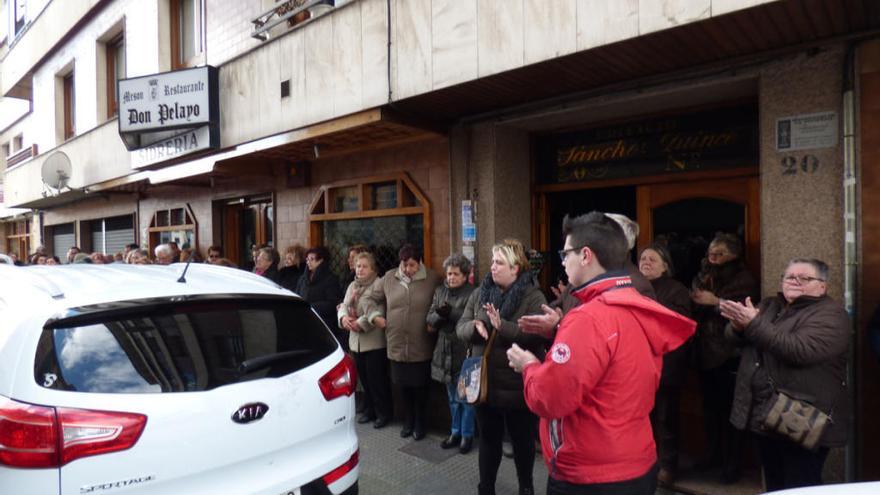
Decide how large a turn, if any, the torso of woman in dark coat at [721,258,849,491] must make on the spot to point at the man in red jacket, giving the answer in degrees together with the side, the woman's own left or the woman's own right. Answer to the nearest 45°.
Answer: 0° — they already face them

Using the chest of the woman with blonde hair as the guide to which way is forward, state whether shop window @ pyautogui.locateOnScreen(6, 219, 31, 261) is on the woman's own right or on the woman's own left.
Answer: on the woman's own right

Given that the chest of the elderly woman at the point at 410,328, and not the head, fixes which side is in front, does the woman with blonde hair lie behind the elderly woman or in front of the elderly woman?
in front

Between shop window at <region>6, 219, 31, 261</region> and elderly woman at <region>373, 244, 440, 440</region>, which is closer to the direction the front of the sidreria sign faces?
the elderly woman

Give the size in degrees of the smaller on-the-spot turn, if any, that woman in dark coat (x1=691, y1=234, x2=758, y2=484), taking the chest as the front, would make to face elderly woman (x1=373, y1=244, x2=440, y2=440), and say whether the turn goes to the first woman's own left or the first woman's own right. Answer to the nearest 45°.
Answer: approximately 45° to the first woman's own right

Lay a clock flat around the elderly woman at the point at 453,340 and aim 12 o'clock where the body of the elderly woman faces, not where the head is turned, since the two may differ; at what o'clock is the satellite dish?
The satellite dish is roughly at 3 o'clock from the elderly woman.

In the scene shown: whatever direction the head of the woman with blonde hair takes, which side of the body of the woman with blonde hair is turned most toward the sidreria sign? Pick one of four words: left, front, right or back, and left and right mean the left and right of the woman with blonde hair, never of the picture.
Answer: right

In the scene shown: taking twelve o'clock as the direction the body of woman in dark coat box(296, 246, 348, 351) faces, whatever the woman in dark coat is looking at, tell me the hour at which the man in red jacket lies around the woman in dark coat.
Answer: The man in red jacket is roughly at 10 o'clock from the woman in dark coat.

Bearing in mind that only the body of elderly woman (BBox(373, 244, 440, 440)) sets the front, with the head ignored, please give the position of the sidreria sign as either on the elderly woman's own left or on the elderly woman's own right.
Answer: on the elderly woman's own right

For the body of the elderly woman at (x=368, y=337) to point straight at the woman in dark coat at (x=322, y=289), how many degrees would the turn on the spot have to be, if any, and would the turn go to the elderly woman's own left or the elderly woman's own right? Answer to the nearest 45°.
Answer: approximately 90° to the elderly woman's own right

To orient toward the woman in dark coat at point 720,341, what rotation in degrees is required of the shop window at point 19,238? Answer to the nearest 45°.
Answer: approximately 45° to its left

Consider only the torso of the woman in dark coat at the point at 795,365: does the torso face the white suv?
yes
